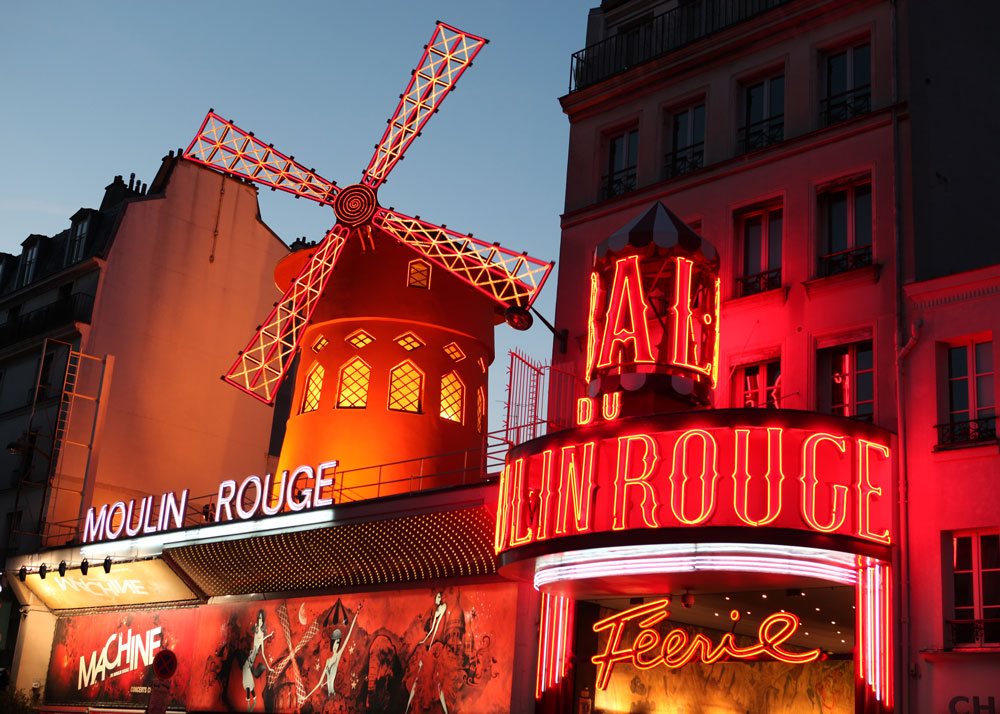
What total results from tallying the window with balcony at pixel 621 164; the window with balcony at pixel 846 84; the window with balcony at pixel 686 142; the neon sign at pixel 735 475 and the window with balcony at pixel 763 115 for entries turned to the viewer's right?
0

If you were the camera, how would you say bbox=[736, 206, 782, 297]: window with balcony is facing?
facing the viewer and to the left of the viewer

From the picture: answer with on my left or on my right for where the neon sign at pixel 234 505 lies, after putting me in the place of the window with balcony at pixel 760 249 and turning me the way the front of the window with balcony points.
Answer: on my right

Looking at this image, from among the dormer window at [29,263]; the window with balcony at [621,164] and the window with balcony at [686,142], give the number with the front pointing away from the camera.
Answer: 0

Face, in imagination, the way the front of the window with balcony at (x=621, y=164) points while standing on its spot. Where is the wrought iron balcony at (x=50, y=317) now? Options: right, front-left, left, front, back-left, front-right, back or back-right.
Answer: right

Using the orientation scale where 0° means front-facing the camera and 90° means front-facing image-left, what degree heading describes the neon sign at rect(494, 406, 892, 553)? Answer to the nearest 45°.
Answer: approximately 45°

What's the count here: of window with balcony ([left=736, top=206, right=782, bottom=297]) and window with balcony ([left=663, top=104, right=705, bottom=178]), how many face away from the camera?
0

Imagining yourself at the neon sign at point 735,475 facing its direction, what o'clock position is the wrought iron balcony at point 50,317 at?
The wrought iron balcony is roughly at 3 o'clock from the neon sign.

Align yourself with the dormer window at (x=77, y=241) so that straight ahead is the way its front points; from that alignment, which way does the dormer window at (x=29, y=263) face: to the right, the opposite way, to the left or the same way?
the same way

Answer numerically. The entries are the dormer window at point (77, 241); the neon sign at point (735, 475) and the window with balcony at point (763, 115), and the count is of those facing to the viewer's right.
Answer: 0

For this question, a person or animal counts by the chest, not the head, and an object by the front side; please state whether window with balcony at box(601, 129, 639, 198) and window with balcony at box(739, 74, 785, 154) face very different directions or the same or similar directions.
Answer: same or similar directions
